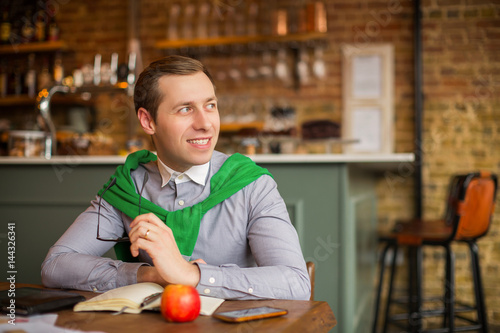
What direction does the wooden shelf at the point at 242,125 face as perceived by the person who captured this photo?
facing the viewer

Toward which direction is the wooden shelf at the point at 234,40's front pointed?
toward the camera

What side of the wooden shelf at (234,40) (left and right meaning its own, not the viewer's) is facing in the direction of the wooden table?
front

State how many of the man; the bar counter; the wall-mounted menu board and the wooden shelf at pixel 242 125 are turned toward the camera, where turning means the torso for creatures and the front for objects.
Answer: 4

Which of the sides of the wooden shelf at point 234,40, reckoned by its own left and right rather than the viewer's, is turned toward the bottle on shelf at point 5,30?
right

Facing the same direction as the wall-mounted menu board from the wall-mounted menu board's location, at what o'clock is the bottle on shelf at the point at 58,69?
The bottle on shelf is roughly at 3 o'clock from the wall-mounted menu board.

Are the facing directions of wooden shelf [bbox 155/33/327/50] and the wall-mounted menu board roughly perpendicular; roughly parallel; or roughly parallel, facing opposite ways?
roughly parallel

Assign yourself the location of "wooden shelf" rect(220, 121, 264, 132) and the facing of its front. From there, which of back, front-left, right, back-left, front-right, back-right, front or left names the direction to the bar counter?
front

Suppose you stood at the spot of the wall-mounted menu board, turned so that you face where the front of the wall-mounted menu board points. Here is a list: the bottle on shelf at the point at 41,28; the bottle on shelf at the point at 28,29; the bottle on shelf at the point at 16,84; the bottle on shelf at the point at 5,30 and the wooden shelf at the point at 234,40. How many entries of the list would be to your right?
5

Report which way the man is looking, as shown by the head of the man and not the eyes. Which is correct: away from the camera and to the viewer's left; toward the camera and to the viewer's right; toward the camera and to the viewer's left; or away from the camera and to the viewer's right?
toward the camera and to the viewer's right

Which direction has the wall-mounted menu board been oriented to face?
toward the camera
